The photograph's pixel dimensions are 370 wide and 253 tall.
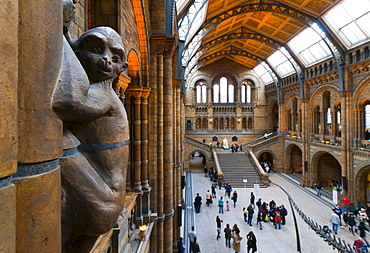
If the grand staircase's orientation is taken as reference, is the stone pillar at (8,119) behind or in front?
in front

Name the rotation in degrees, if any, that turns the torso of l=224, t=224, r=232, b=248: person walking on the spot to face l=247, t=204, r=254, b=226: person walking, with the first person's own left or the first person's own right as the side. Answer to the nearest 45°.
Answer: approximately 45° to the first person's own right

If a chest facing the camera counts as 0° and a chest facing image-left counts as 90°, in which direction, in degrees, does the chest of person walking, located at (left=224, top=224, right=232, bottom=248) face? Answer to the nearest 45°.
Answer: approximately 180°

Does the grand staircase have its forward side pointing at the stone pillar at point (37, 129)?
yes

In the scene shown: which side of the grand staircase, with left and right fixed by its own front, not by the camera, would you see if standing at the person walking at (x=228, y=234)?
front

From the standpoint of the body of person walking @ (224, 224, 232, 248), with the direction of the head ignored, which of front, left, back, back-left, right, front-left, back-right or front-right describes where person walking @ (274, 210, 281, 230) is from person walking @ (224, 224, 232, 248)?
front-right

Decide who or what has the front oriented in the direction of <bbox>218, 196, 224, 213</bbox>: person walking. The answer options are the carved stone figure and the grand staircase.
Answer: the grand staircase

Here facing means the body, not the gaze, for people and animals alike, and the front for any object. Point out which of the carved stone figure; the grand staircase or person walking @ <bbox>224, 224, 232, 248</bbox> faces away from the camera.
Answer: the person walking
